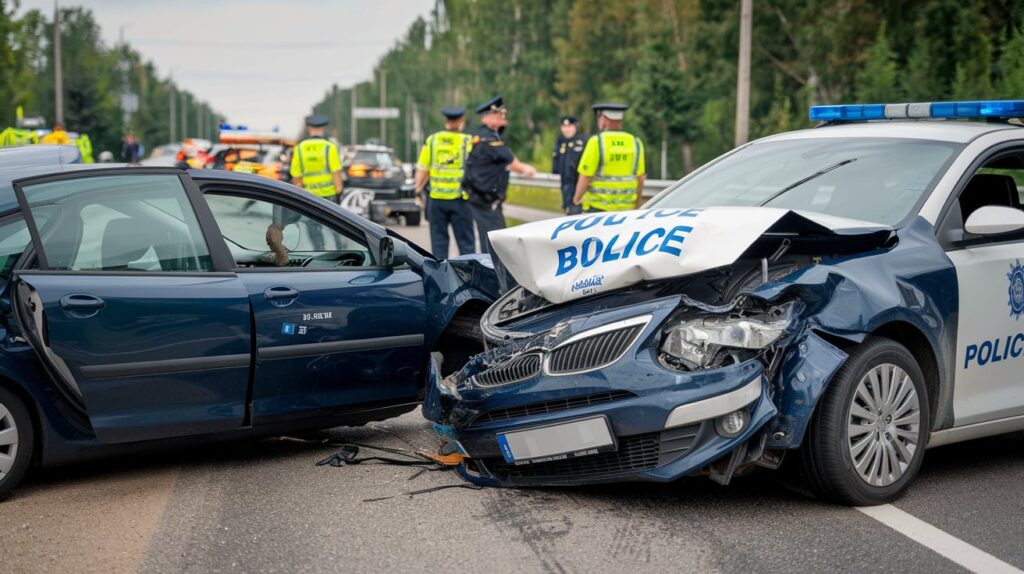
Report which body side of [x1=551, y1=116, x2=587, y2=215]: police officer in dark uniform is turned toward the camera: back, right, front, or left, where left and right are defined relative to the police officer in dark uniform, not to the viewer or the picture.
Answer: front

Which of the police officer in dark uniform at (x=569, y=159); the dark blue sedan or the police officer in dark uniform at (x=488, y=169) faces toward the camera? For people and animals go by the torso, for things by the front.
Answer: the police officer in dark uniform at (x=569, y=159)

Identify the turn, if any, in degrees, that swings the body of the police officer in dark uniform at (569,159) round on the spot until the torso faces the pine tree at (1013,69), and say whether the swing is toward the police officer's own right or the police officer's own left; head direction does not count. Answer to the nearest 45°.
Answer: approximately 90° to the police officer's own left

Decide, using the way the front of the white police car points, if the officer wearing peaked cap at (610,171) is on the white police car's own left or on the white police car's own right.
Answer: on the white police car's own right
